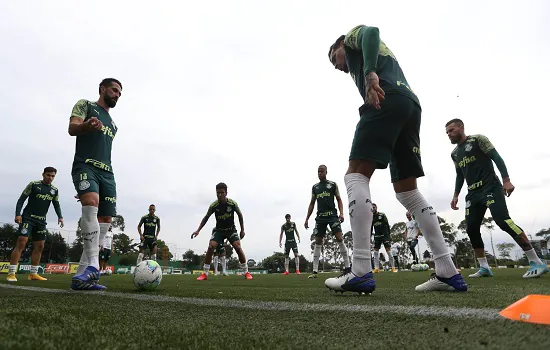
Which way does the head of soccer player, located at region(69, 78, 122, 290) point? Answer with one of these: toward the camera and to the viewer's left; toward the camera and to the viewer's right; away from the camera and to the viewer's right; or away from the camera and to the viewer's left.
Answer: toward the camera and to the viewer's right

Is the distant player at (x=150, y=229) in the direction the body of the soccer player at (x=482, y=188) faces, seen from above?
no

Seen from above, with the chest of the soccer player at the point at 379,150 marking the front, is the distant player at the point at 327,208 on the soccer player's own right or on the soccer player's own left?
on the soccer player's own right

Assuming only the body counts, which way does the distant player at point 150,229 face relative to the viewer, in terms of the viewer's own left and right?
facing the viewer

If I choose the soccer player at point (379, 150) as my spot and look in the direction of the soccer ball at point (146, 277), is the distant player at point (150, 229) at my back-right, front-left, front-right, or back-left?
front-right

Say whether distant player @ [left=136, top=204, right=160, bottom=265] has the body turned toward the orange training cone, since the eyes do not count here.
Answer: yes

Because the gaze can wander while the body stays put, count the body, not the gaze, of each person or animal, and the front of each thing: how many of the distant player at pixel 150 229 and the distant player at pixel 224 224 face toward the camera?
2

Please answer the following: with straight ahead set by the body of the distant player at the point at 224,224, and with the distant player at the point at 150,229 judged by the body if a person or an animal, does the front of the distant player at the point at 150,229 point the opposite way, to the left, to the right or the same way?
the same way

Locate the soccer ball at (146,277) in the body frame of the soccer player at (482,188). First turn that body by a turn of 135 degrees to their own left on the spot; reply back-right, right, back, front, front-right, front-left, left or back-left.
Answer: back-right

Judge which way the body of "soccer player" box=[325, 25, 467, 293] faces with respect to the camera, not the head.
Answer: to the viewer's left

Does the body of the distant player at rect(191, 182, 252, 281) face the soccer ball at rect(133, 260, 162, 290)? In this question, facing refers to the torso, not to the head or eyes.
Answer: yes

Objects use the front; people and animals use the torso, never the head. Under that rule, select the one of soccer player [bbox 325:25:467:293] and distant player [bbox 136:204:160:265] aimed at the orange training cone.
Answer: the distant player

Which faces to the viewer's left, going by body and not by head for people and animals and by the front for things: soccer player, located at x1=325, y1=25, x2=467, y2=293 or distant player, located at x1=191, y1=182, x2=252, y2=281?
the soccer player

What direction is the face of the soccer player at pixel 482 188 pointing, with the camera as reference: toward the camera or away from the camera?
toward the camera

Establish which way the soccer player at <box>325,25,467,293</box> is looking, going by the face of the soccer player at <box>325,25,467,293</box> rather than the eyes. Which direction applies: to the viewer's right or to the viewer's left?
to the viewer's left

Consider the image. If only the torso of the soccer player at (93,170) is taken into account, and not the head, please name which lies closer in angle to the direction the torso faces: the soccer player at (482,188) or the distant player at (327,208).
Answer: the soccer player

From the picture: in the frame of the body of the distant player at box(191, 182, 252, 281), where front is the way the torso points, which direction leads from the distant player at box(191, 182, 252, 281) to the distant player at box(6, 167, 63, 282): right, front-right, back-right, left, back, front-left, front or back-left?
right

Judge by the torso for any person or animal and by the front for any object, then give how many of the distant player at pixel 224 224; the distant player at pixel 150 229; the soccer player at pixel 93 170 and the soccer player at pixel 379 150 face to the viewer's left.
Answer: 1

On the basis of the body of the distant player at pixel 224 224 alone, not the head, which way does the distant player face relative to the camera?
toward the camera

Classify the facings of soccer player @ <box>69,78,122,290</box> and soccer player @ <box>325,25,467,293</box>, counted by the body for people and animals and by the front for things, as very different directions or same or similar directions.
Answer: very different directions

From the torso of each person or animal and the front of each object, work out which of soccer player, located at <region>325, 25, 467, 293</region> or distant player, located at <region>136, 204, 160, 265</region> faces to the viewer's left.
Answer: the soccer player

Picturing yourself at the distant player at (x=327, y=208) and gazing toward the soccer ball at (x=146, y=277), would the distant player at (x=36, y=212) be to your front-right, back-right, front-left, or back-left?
front-right

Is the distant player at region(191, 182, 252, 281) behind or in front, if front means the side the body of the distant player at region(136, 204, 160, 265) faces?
in front

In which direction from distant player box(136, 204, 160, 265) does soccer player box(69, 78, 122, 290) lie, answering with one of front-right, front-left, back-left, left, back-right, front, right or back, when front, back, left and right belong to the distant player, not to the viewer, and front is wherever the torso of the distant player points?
front
